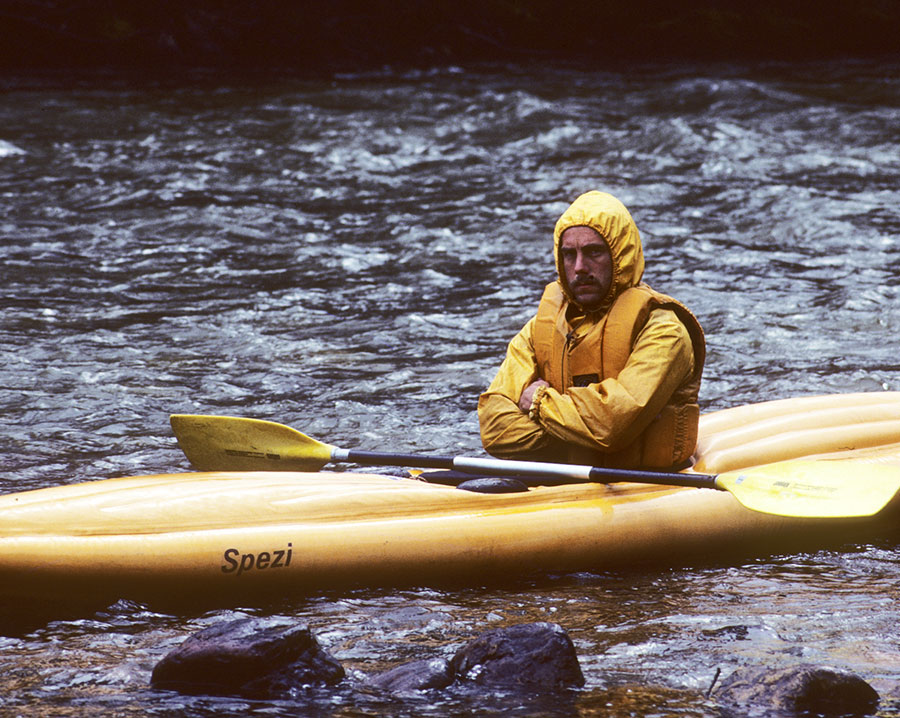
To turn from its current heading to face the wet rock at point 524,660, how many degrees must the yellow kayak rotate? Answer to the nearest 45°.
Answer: approximately 135° to its left

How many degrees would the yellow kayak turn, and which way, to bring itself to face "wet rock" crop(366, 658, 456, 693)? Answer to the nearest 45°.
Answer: approximately 90° to its left

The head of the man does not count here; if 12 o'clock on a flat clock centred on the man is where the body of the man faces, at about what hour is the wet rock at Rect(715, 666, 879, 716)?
The wet rock is roughly at 10 o'clock from the man.

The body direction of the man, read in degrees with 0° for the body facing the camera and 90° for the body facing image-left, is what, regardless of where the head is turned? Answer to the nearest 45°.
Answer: approximately 45°

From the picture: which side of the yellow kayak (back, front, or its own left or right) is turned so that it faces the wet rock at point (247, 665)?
left

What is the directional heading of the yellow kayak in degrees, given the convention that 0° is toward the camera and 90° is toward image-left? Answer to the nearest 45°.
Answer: approximately 90°

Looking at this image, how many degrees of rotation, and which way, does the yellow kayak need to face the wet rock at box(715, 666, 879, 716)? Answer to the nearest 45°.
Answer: approximately 135° to its left
